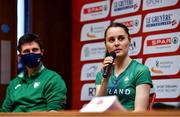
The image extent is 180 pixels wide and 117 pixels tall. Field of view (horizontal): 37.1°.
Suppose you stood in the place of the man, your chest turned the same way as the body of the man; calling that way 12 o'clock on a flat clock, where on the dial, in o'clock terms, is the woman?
The woman is roughly at 9 o'clock from the man.

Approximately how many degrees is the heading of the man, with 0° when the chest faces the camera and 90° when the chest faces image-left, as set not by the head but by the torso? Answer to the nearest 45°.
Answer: approximately 45°

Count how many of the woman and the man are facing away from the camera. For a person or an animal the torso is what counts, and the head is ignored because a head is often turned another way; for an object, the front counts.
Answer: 0

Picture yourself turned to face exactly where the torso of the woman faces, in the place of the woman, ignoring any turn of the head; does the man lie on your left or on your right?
on your right

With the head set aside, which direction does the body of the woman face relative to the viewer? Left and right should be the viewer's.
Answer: facing the viewer and to the left of the viewer

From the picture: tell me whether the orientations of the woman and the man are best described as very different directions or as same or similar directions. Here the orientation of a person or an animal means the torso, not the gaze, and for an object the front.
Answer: same or similar directions
